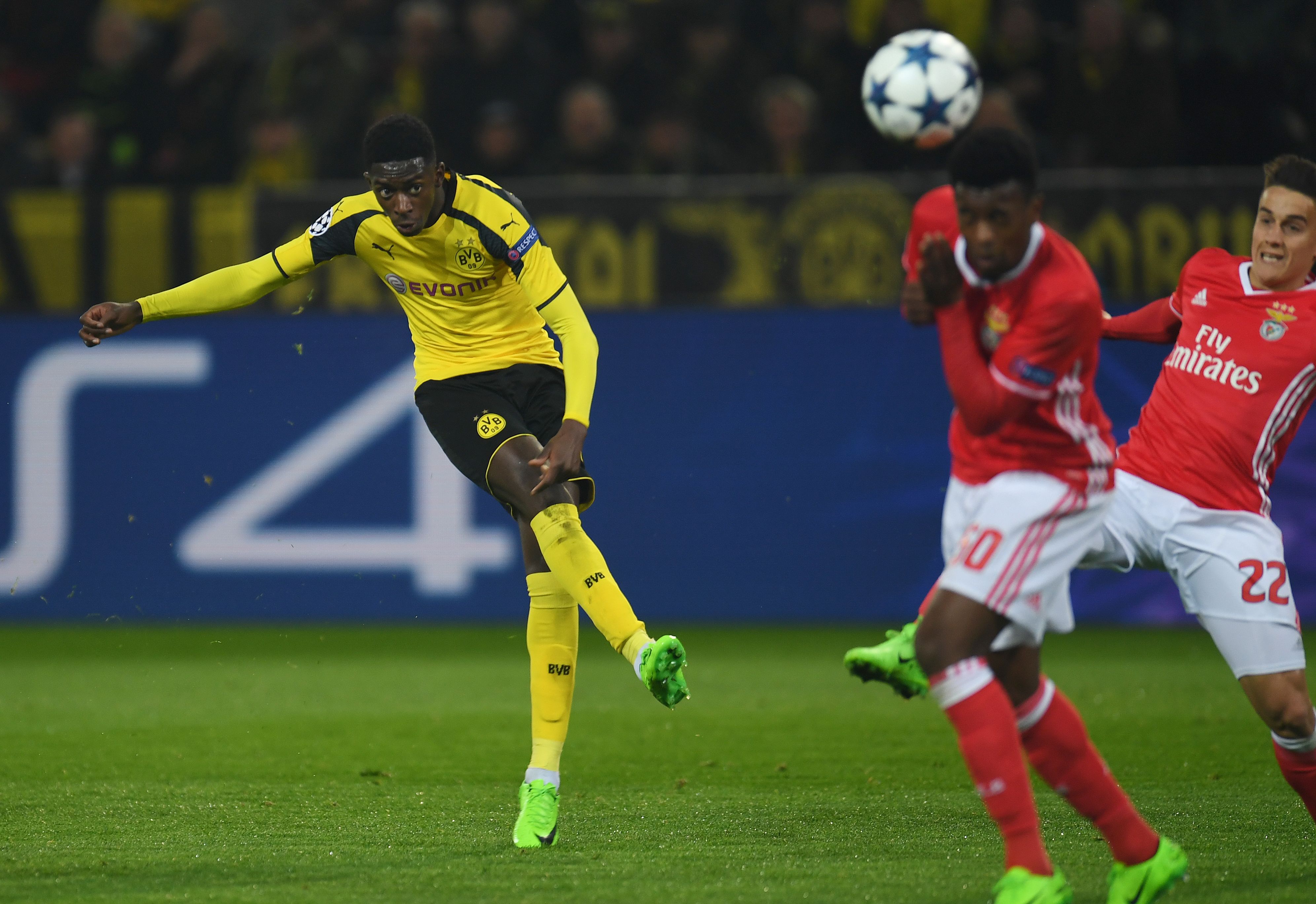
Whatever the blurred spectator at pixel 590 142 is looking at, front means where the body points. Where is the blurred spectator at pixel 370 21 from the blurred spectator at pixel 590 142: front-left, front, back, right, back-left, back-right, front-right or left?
back-right

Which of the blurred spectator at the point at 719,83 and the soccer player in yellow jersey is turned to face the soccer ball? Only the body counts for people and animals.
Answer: the blurred spectator

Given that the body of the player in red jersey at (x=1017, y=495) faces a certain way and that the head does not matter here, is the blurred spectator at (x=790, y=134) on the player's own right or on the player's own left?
on the player's own right

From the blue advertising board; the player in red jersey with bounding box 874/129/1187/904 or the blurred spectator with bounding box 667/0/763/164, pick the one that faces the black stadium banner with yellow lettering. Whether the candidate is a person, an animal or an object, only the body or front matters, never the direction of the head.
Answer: the blurred spectator

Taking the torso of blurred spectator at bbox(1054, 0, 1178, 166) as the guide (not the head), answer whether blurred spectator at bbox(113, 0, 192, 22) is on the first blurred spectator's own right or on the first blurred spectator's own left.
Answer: on the first blurred spectator's own right

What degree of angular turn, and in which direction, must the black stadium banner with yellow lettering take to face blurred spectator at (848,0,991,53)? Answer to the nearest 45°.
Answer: approximately 135° to its left

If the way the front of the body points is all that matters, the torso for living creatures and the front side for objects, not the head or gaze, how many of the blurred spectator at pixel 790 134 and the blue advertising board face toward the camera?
2

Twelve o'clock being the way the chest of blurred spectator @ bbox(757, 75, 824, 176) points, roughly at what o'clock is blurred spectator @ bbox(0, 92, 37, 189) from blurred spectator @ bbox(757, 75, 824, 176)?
blurred spectator @ bbox(0, 92, 37, 189) is roughly at 3 o'clock from blurred spectator @ bbox(757, 75, 824, 176).

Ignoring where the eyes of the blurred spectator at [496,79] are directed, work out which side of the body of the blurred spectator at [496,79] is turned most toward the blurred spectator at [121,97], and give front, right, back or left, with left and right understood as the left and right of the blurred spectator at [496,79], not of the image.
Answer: right
